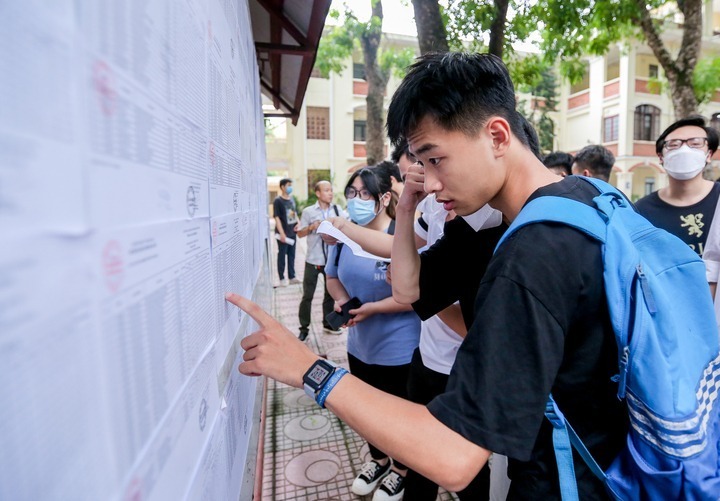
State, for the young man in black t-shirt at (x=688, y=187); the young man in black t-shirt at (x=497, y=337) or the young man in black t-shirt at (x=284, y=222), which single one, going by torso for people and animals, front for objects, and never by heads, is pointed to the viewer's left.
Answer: the young man in black t-shirt at (x=497, y=337)

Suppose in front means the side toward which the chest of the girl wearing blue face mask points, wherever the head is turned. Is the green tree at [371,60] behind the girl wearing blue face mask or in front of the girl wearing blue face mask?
behind

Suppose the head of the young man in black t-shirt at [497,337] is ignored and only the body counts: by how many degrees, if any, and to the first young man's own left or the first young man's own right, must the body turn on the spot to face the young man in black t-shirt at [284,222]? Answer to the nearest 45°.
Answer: approximately 90° to the first young man's own right

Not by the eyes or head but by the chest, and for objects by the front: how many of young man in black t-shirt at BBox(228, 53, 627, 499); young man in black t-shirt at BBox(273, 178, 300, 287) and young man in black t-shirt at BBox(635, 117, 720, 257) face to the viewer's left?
1

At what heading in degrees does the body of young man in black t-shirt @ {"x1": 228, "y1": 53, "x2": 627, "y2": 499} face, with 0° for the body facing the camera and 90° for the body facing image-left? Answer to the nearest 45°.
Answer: approximately 90°

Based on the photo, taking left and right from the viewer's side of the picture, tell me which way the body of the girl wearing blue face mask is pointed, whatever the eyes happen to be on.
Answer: facing the viewer and to the left of the viewer

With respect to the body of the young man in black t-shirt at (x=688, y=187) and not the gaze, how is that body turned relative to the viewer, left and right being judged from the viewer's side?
facing the viewer

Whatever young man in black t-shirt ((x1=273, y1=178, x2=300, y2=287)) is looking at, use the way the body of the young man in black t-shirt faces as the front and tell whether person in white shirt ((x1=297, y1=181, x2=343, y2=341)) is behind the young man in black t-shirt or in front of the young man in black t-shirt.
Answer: in front

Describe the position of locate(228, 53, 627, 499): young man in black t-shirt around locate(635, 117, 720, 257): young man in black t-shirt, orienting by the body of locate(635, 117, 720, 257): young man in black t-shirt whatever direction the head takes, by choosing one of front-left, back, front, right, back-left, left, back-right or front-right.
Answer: front

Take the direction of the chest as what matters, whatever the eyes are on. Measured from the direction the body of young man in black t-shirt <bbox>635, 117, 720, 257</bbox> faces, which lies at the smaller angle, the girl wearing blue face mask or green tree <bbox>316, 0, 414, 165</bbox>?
the girl wearing blue face mask
